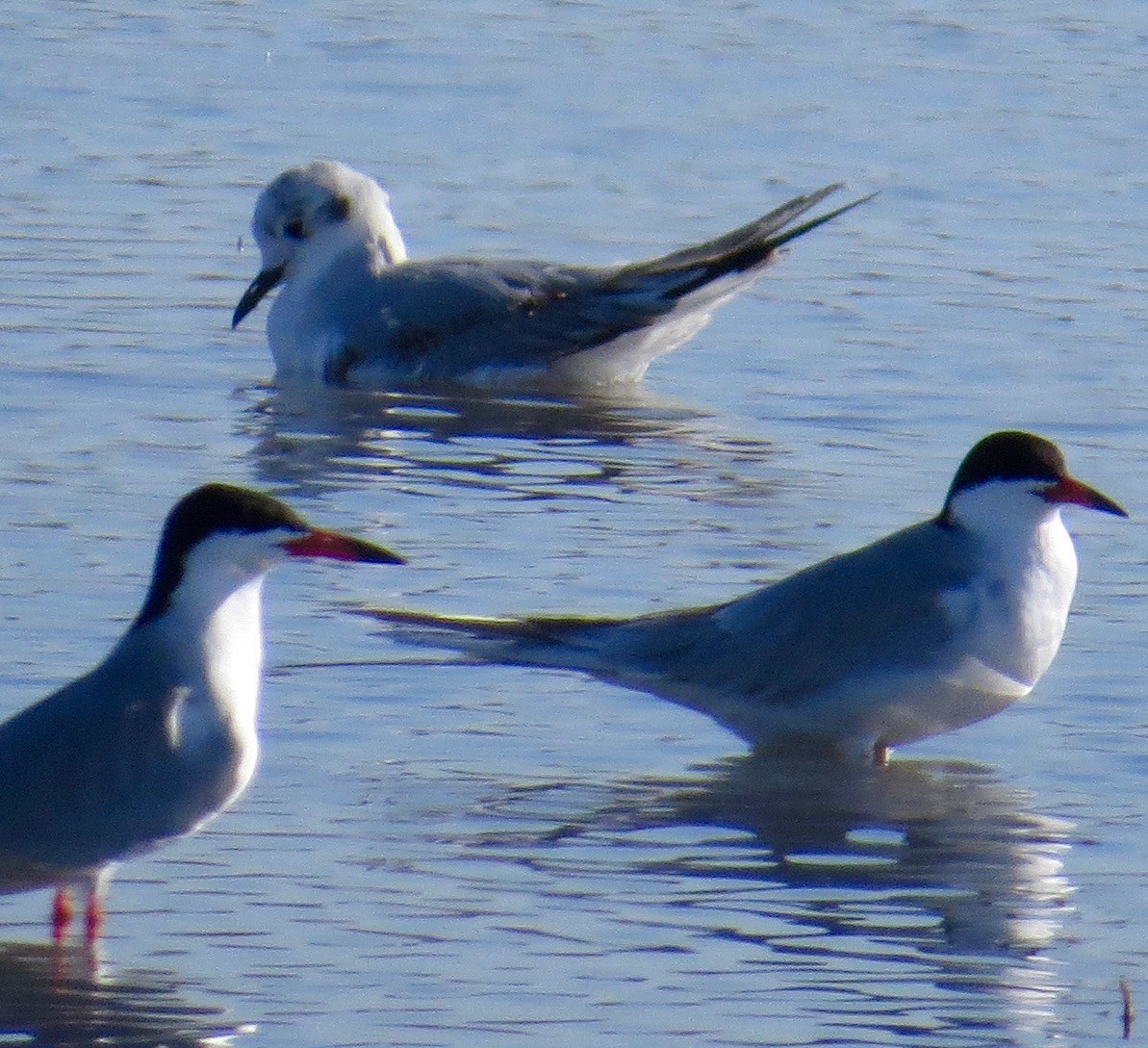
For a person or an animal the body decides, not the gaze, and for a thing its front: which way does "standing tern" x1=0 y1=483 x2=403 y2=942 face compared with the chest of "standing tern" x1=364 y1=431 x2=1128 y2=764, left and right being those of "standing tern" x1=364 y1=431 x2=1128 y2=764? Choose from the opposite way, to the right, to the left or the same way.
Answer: the same way

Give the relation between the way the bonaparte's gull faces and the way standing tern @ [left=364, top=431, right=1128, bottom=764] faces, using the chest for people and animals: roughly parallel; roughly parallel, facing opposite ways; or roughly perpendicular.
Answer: roughly parallel, facing opposite ways

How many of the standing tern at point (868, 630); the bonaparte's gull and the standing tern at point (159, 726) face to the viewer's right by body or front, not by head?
2

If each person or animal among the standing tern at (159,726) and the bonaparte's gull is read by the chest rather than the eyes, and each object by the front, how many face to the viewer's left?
1

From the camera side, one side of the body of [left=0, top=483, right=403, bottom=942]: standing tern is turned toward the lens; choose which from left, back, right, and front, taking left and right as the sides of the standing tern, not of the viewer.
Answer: right

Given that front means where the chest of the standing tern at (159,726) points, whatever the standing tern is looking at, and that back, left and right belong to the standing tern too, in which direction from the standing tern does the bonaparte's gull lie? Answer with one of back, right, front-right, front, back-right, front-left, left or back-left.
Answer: left

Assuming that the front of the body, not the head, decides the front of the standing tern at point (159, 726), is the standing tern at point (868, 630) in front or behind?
in front

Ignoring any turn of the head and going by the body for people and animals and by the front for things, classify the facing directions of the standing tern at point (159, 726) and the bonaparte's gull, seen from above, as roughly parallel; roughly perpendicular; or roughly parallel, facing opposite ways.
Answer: roughly parallel, facing opposite ways

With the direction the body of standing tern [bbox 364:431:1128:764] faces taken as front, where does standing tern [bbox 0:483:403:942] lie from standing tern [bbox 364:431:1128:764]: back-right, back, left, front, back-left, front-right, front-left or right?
back-right

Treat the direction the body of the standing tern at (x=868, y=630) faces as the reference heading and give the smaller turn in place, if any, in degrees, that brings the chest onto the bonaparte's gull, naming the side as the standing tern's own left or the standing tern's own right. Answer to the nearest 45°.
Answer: approximately 90° to the standing tern's own left

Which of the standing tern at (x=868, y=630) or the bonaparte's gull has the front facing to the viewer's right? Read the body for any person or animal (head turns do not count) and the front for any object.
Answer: the standing tern

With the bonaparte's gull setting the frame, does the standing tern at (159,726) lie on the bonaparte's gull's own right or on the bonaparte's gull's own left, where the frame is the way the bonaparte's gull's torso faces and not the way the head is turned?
on the bonaparte's gull's own left

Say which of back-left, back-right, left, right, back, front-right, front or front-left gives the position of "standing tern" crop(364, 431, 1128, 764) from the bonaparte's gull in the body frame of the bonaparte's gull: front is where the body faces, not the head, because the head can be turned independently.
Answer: left

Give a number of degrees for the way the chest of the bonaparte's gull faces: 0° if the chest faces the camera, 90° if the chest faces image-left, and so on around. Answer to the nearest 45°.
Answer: approximately 90°

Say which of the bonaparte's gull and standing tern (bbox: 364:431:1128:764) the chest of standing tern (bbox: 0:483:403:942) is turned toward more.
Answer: the standing tern

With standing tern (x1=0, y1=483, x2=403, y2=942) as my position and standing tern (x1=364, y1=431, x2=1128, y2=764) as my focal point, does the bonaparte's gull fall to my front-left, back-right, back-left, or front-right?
front-left

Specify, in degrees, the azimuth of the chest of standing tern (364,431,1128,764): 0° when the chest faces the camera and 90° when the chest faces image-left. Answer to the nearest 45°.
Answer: approximately 270°
